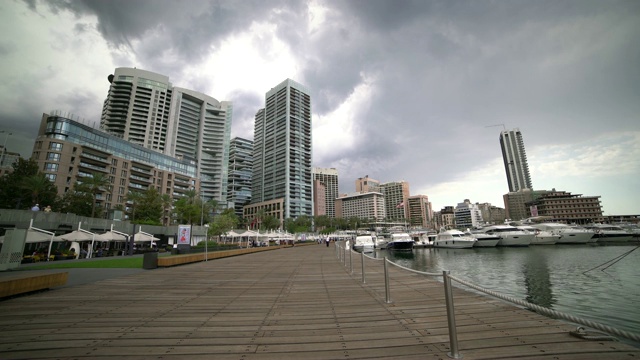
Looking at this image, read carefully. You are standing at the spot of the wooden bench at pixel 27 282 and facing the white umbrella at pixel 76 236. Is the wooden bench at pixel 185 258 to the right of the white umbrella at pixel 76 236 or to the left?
right

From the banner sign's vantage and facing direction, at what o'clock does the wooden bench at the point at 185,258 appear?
The wooden bench is roughly at 12 o'clock from the banner sign.

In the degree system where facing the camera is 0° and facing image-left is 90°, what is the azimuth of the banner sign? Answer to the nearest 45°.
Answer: approximately 0°

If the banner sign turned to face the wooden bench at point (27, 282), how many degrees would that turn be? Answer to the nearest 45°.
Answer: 0° — it already faces it
